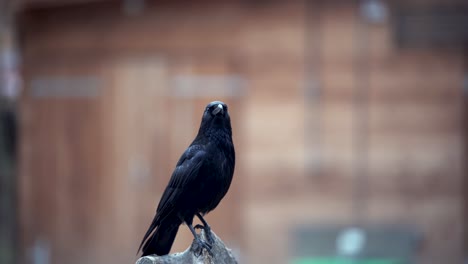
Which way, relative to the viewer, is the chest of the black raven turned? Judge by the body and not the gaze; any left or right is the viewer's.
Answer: facing the viewer and to the right of the viewer

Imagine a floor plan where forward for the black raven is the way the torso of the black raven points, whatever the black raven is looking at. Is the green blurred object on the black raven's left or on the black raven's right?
on the black raven's left
